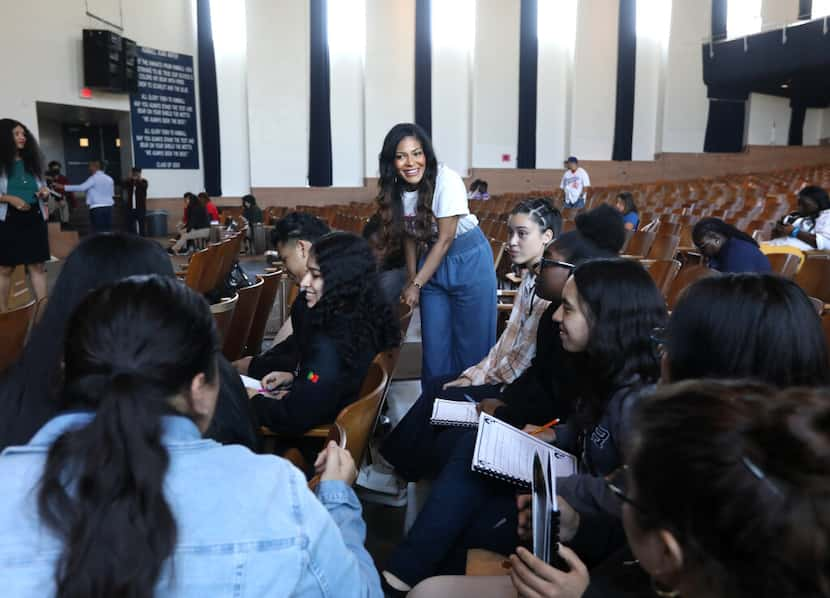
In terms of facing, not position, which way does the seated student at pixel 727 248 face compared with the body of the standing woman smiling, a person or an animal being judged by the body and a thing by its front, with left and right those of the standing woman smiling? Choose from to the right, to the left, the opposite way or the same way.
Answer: to the right

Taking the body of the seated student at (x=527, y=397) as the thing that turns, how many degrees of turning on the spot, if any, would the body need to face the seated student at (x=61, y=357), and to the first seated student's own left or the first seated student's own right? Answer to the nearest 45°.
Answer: approximately 45° to the first seated student's own left

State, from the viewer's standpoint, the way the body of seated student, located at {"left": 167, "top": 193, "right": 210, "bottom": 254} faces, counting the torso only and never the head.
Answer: to the viewer's left

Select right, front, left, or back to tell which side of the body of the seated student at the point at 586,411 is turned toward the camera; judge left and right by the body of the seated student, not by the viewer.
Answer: left

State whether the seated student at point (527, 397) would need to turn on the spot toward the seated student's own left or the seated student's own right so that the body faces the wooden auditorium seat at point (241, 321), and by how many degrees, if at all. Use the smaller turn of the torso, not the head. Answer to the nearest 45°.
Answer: approximately 45° to the seated student's own right

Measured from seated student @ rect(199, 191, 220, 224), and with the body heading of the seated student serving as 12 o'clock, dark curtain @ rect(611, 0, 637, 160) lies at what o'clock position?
The dark curtain is roughly at 5 o'clock from the seated student.

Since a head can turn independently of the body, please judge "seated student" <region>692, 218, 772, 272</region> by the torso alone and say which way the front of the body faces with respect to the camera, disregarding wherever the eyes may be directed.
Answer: to the viewer's left

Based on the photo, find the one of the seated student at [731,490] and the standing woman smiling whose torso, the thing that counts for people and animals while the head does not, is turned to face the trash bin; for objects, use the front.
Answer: the seated student

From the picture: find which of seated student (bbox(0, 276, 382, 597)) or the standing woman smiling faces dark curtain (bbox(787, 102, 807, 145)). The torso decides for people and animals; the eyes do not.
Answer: the seated student

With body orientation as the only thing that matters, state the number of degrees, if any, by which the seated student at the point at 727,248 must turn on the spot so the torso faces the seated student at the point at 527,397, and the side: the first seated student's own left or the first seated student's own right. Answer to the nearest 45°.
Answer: approximately 90° to the first seated student's own left

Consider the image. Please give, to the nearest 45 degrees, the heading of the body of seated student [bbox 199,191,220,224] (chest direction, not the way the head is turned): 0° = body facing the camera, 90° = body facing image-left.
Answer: approximately 90°

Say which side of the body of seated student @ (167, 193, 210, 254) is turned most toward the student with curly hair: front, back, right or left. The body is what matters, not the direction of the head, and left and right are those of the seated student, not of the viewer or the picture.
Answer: left

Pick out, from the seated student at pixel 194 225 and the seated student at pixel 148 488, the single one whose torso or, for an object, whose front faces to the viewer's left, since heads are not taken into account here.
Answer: the seated student at pixel 194 225
